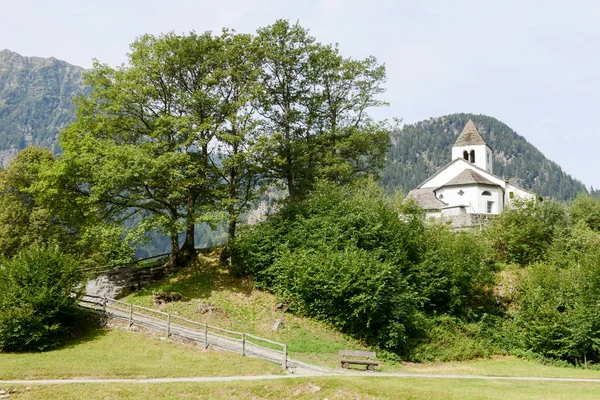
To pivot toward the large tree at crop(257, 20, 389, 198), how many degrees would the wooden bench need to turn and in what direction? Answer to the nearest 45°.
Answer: approximately 180°

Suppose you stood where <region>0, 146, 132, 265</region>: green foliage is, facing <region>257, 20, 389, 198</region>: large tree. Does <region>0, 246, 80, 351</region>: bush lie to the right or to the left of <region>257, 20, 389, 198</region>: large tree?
right

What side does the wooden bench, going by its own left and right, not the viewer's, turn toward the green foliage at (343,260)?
back

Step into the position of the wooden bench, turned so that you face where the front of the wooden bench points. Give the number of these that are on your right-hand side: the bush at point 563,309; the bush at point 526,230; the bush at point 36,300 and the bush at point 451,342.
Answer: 1

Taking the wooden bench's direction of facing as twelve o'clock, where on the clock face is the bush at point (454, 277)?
The bush is roughly at 7 o'clock from the wooden bench.

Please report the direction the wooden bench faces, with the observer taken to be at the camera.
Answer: facing the viewer

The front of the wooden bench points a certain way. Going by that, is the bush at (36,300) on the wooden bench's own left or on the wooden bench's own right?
on the wooden bench's own right

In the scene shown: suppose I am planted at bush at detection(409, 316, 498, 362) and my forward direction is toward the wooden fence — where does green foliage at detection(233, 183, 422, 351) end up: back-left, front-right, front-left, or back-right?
front-right

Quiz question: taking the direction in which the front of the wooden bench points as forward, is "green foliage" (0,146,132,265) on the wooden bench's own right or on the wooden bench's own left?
on the wooden bench's own right

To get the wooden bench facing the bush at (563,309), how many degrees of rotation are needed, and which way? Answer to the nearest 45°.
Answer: approximately 135° to its left
